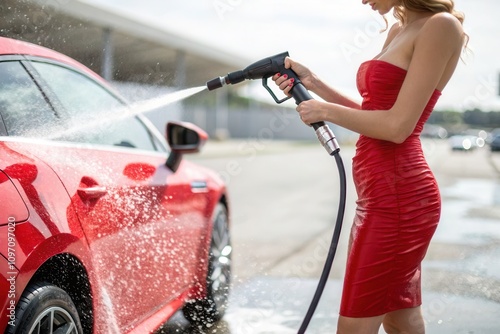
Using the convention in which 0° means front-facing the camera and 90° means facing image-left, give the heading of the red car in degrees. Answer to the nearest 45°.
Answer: approximately 225°

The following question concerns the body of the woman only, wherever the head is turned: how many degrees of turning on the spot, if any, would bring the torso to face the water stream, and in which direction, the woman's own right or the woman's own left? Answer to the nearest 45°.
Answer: approximately 45° to the woman's own right

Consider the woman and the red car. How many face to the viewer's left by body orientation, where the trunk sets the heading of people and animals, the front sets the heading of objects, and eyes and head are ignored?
1

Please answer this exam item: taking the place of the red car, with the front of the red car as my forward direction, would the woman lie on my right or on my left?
on my right

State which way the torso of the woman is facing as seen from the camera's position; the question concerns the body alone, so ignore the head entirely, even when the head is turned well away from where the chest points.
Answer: to the viewer's left
